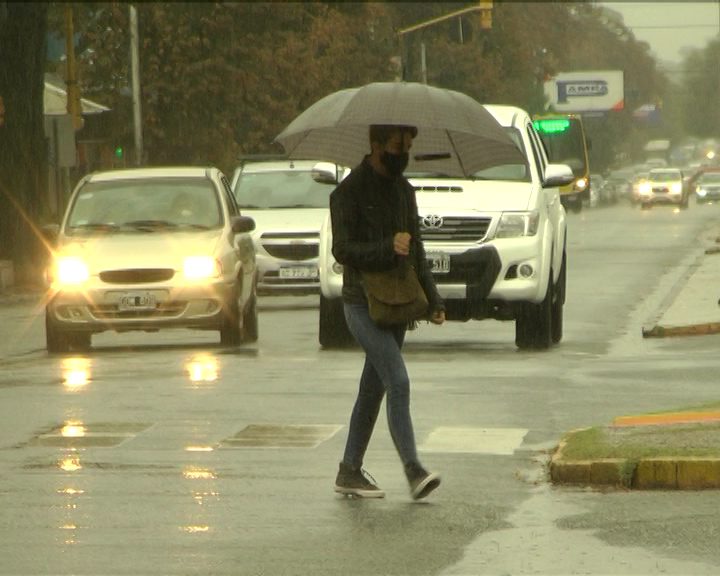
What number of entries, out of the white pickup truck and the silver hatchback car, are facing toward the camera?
2

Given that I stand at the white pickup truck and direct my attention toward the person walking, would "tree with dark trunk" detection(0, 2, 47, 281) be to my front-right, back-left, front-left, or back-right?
back-right

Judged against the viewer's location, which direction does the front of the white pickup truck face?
facing the viewer

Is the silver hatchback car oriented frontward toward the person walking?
yes

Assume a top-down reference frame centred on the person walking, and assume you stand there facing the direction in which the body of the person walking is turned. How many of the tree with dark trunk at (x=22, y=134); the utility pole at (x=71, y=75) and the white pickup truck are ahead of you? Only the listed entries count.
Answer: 0

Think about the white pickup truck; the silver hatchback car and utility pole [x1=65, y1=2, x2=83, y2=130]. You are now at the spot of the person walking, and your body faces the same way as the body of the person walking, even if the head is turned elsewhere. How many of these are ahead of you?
0

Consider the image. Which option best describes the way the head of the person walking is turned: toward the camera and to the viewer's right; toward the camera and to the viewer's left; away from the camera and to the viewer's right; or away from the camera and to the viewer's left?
toward the camera and to the viewer's right

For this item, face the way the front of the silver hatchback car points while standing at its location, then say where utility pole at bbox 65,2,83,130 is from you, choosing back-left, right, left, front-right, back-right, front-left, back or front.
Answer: back

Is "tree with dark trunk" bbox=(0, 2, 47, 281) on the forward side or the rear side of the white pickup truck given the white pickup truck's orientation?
on the rear side

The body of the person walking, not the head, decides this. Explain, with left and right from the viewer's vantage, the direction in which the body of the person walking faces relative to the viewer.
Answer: facing the viewer and to the right of the viewer

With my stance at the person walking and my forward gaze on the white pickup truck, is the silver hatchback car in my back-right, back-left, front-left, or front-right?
front-left

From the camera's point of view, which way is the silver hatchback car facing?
toward the camera

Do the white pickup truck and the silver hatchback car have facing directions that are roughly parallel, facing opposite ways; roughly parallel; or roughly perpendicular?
roughly parallel

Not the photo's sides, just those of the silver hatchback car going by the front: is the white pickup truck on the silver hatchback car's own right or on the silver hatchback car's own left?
on the silver hatchback car's own left

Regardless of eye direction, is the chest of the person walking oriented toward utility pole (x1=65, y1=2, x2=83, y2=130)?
no
